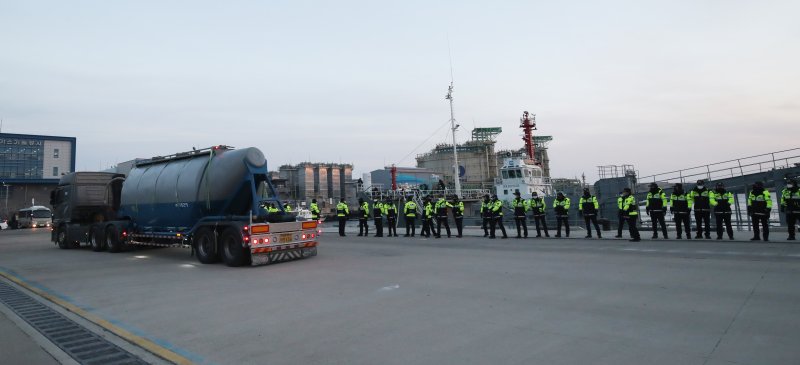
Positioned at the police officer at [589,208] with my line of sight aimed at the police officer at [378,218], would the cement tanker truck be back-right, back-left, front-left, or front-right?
front-left

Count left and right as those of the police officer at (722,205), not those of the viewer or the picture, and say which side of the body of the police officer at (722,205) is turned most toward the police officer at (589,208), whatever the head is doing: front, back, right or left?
right

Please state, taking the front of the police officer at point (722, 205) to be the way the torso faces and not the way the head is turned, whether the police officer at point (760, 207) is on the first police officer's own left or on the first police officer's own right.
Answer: on the first police officer's own left

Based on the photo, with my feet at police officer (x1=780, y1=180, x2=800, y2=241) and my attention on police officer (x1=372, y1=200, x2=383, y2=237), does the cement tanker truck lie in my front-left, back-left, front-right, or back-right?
front-left

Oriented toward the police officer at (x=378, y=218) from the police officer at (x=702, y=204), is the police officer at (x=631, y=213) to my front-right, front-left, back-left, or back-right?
front-left

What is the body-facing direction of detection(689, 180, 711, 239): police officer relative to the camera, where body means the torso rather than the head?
toward the camera

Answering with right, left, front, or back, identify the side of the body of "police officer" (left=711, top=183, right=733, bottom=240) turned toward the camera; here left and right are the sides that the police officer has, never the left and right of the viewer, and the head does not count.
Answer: front
